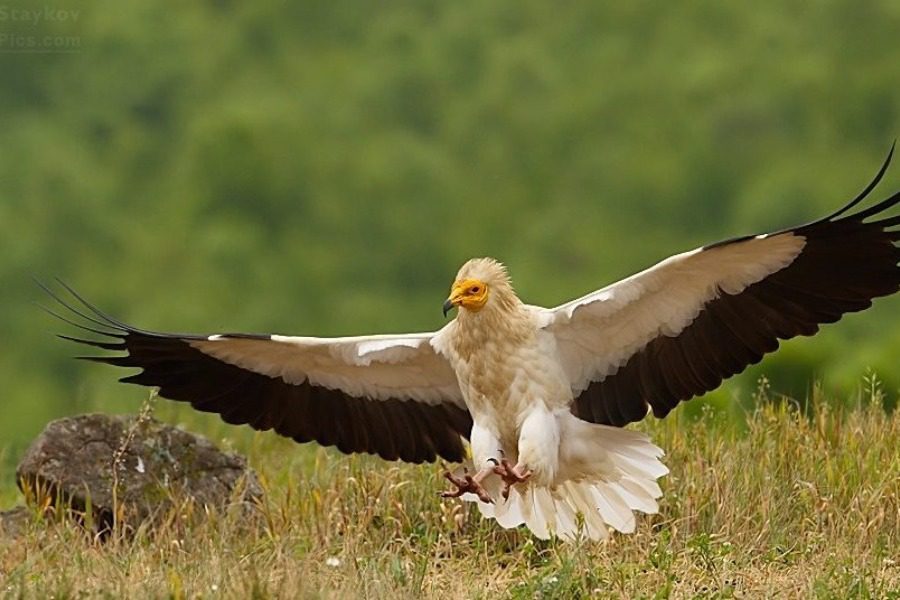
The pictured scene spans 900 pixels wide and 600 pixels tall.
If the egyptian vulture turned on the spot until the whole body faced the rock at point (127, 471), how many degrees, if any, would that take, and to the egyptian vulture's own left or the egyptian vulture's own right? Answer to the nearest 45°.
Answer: approximately 45° to the egyptian vulture's own right

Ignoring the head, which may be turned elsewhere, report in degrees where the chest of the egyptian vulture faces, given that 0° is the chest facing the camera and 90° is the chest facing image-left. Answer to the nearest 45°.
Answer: approximately 45°
